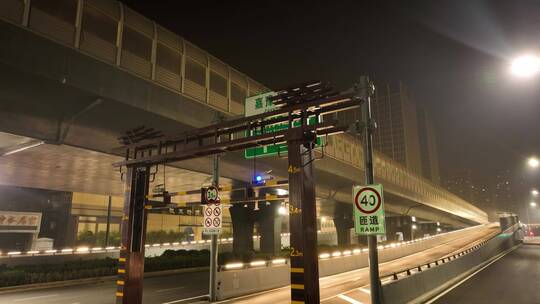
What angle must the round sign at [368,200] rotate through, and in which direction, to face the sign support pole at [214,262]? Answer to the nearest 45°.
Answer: approximately 135° to its right

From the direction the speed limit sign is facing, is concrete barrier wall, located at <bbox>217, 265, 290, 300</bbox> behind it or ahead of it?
behind

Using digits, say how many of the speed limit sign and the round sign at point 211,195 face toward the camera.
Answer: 2

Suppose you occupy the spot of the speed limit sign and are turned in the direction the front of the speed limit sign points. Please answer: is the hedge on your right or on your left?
on your right

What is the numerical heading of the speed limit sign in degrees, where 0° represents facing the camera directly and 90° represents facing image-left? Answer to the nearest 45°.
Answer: approximately 0°

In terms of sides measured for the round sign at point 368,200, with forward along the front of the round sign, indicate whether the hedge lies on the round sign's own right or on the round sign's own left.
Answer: on the round sign's own right

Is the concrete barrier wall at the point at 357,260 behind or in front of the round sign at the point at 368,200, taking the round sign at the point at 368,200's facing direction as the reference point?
behind
